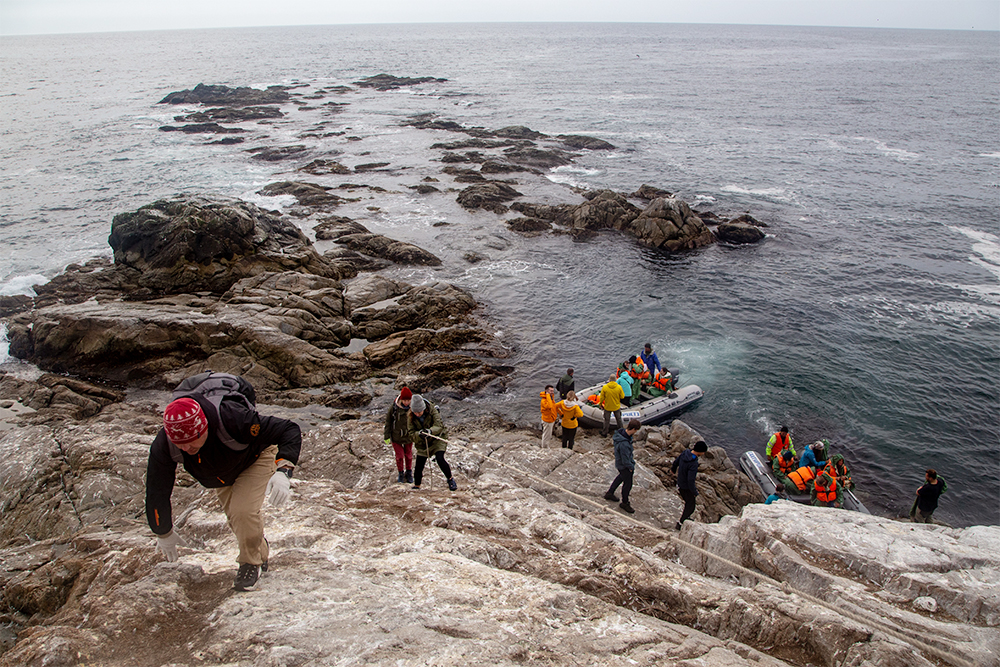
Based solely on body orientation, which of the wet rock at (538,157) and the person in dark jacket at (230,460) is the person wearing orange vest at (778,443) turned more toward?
the person in dark jacket

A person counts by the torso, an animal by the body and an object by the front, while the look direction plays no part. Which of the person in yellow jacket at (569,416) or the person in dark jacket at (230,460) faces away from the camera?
the person in yellow jacket

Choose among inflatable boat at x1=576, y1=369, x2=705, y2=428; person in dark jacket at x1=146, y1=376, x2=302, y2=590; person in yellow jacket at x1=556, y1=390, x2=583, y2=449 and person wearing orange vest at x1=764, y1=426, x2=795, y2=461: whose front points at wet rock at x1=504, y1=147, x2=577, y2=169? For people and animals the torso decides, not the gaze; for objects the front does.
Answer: the person in yellow jacket

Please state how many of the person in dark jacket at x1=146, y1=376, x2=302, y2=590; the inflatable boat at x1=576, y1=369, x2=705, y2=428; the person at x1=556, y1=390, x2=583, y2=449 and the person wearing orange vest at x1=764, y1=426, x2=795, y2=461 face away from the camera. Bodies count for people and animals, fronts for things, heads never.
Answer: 1

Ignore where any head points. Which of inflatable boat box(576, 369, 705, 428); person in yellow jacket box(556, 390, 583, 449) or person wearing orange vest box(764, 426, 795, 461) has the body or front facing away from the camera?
the person in yellow jacket

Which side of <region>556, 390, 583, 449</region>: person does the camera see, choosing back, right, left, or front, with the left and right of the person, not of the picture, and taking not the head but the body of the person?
back

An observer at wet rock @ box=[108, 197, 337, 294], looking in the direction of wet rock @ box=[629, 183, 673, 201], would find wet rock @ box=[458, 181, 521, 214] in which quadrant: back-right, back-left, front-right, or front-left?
front-left

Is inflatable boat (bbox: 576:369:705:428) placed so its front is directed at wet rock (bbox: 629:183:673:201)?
no

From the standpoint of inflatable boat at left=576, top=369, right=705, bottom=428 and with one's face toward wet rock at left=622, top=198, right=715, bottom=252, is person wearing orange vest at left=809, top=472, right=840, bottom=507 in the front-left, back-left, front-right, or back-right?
back-right

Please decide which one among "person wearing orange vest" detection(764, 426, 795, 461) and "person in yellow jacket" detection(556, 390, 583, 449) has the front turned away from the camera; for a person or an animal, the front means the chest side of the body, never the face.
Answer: the person in yellow jacket

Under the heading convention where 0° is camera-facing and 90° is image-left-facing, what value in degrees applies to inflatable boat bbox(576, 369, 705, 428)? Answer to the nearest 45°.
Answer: approximately 45°

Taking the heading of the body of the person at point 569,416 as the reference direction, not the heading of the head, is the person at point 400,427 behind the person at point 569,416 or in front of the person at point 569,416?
behind

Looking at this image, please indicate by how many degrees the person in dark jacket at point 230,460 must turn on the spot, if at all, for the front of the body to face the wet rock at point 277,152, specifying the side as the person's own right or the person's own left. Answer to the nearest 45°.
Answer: approximately 135° to the person's own right

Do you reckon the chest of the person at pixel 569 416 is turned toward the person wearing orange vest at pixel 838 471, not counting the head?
no

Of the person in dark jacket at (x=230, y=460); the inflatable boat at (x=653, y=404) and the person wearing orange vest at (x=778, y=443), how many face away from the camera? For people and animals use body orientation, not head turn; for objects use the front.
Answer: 0

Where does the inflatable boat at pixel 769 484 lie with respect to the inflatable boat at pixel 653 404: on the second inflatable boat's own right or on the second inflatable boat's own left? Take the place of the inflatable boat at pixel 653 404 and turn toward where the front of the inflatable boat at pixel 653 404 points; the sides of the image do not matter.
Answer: on the second inflatable boat's own left
